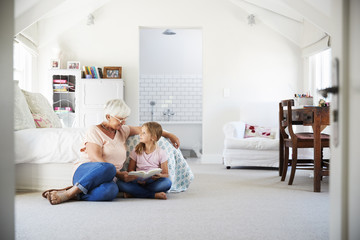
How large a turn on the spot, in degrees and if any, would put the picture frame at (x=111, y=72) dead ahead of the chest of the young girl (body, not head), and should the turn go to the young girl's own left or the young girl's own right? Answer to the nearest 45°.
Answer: approximately 180°

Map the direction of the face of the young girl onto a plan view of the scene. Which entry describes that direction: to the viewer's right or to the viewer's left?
to the viewer's left

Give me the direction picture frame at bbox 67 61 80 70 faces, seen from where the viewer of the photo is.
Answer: facing the viewer

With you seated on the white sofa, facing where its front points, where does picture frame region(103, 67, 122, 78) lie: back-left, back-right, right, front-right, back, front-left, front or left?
right

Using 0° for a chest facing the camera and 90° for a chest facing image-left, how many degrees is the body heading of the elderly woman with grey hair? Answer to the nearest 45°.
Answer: approximately 315°

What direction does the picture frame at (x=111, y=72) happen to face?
toward the camera

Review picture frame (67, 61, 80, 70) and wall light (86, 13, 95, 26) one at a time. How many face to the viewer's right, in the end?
0

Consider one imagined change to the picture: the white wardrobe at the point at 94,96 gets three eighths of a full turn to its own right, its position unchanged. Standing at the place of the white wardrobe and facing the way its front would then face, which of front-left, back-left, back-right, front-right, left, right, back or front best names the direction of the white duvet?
back-left

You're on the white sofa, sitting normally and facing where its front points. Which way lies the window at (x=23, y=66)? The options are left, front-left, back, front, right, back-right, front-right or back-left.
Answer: right

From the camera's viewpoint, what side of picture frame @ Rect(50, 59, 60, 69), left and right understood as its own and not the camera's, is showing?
front

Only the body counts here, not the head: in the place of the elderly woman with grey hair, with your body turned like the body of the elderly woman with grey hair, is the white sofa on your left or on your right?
on your left

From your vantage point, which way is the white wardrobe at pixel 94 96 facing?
toward the camera

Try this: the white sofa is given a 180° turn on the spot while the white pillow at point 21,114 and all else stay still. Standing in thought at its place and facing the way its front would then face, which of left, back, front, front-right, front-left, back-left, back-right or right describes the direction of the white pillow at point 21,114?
back-left
